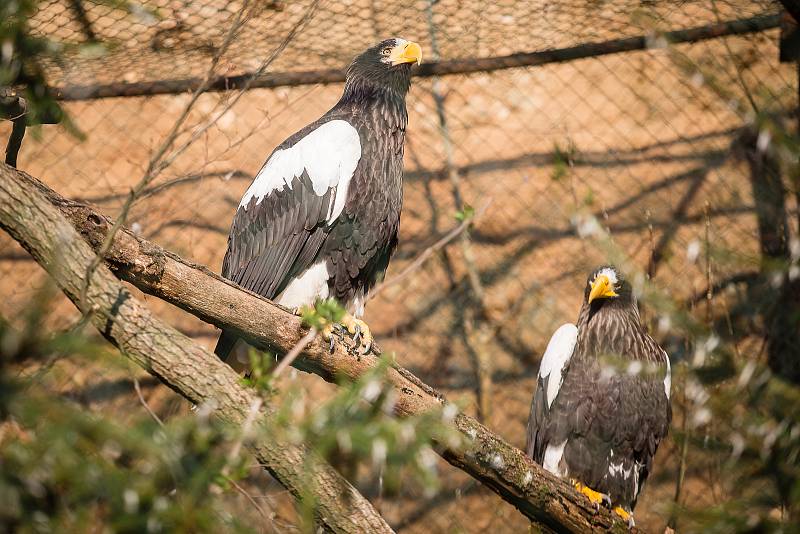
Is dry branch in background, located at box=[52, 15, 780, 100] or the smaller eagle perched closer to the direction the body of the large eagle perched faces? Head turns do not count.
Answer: the smaller eagle perched

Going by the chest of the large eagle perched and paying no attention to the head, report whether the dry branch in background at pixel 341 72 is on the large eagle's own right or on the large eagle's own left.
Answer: on the large eagle's own left

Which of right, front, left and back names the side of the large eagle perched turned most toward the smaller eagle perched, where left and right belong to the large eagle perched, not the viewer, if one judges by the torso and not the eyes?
front

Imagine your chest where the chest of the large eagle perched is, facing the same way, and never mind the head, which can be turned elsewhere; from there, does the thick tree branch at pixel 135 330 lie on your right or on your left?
on your right

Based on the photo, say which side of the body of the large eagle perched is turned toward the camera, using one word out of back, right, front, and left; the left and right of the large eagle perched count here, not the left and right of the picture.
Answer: right
